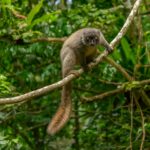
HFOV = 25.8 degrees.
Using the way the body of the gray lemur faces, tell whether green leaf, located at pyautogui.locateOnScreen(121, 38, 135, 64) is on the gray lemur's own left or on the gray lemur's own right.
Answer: on the gray lemur's own left

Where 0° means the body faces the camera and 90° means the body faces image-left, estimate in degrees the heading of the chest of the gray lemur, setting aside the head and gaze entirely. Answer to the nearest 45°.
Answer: approximately 315°
